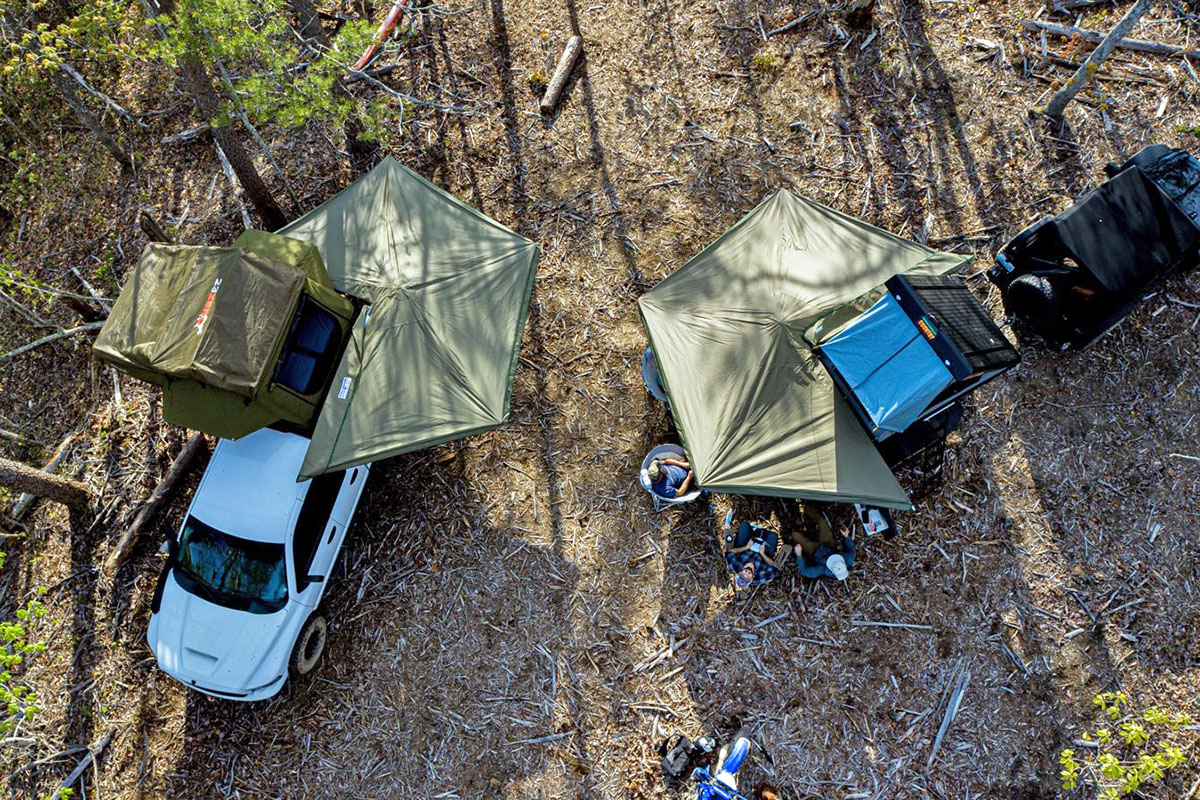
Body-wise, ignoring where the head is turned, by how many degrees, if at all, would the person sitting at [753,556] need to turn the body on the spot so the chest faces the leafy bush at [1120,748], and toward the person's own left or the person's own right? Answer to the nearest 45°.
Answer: approximately 135° to the person's own right

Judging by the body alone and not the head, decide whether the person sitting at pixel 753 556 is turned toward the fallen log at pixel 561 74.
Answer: yes

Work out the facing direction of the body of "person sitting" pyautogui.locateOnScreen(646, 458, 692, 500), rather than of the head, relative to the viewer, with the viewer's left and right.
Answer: facing to the right of the viewer

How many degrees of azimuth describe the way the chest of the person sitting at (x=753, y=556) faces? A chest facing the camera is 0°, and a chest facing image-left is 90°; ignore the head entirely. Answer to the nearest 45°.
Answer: approximately 180°

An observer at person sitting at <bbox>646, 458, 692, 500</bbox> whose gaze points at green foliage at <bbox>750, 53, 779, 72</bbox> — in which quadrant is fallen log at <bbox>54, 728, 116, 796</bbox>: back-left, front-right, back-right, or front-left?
back-left

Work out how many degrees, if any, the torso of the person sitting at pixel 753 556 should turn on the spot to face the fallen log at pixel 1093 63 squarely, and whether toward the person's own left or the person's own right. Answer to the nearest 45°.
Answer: approximately 45° to the person's own right

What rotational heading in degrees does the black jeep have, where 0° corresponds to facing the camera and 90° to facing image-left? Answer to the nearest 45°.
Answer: approximately 225°

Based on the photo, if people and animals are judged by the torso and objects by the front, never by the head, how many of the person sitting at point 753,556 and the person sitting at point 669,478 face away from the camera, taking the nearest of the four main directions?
1

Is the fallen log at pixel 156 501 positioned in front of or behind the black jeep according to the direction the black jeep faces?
behind
